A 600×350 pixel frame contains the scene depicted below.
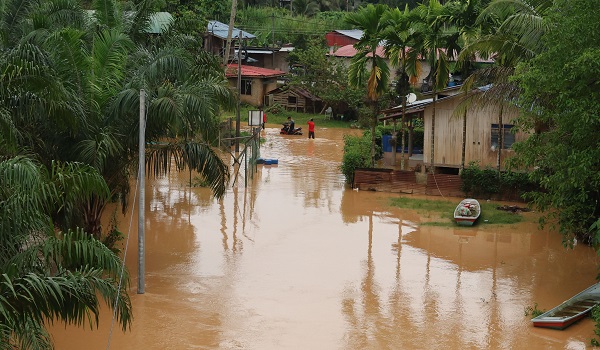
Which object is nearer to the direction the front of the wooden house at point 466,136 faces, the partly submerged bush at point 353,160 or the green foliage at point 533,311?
the partly submerged bush

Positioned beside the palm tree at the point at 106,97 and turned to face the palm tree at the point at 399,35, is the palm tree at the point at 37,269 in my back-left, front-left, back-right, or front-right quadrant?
back-right

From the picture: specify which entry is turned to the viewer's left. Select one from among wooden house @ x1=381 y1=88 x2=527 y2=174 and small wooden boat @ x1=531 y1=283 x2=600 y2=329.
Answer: the wooden house

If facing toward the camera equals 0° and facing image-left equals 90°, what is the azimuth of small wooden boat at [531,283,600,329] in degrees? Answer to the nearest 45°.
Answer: approximately 225°

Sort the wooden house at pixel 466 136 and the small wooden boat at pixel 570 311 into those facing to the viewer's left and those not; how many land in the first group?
1

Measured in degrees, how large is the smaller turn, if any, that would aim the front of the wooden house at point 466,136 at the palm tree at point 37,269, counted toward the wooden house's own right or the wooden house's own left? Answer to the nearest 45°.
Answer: approximately 90° to the wooden house's own left

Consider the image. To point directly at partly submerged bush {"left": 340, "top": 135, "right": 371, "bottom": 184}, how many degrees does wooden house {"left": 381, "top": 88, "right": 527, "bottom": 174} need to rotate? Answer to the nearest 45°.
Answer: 0° — it already faces it

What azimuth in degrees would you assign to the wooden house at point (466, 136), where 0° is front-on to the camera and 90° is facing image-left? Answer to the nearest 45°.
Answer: approximately 90°

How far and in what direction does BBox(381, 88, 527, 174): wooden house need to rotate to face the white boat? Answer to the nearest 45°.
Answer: approximately 90° to its left

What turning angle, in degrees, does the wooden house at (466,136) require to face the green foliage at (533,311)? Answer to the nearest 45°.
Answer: approximately 90° to its left

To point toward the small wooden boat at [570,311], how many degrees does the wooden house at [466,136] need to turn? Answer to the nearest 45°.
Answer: approximately 90° to its left

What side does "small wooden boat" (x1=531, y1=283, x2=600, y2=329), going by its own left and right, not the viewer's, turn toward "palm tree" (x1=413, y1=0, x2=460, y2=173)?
left

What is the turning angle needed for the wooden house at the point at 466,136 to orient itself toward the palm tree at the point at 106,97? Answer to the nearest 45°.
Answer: approximately 45° to its left

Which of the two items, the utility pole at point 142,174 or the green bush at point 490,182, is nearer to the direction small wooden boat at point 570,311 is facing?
the green bush

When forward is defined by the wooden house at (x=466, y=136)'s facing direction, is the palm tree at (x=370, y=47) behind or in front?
in front
